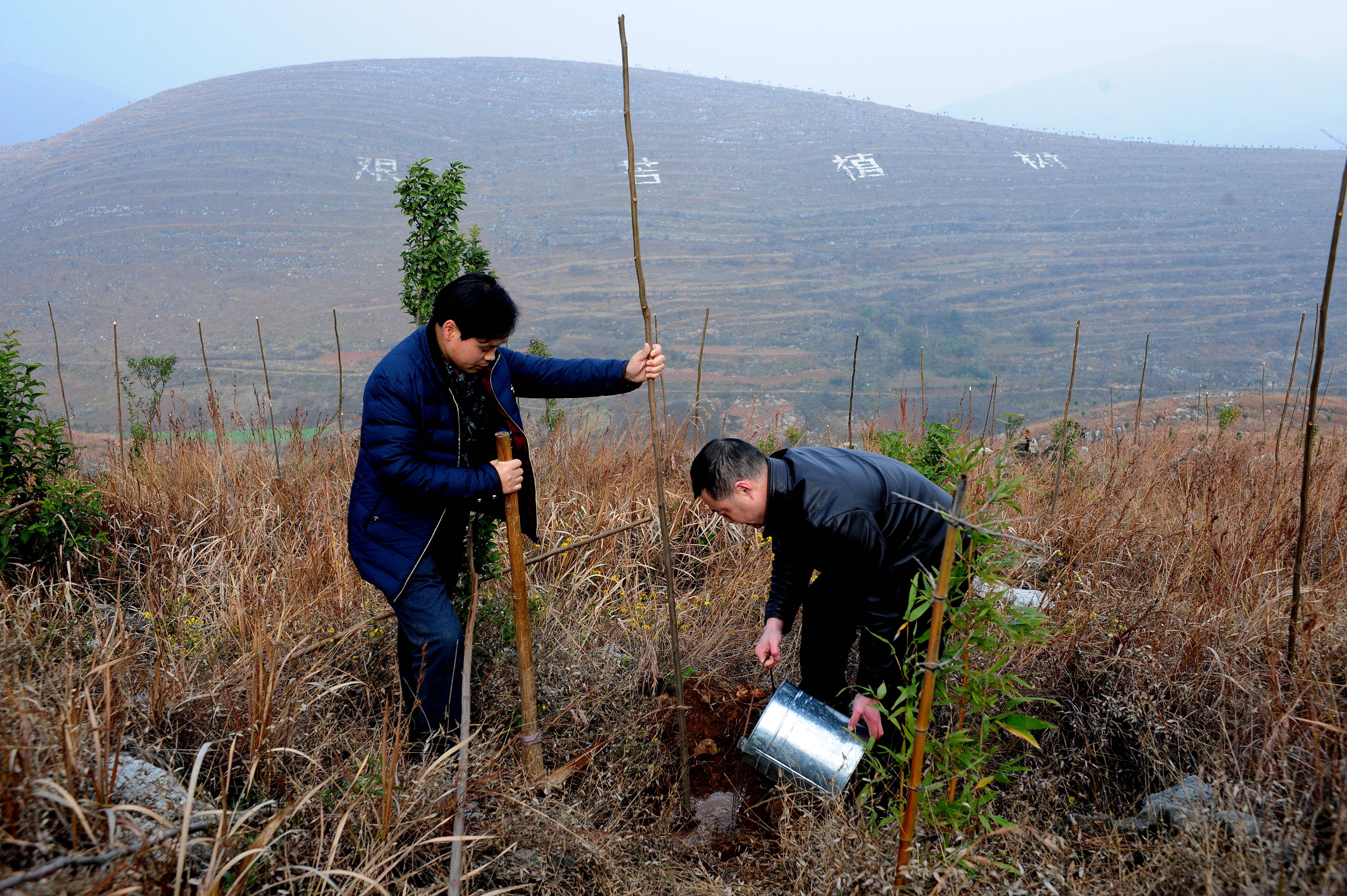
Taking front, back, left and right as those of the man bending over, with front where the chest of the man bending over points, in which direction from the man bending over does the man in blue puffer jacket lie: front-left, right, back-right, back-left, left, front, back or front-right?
front

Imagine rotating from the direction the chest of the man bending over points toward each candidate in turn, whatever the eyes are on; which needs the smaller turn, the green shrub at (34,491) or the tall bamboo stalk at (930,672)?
the green shrub

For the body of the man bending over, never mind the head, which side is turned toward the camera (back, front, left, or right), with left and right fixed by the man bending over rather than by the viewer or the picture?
left

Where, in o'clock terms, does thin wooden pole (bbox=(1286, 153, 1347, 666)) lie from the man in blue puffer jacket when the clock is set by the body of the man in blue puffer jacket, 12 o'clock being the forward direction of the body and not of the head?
The thin wooden pole is roughly at 11 o'clock from the man in blue puffer jacket.

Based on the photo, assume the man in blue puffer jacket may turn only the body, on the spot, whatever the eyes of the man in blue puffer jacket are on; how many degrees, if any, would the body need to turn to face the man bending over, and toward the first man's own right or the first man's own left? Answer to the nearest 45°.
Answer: approximately 45° to the first man's own left

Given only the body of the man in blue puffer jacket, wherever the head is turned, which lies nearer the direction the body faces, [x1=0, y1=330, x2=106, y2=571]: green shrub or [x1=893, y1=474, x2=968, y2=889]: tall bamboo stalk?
the tall bamboo stalk

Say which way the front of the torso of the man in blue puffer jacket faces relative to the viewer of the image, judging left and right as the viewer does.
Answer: facing the viewer and to the right of the viewer

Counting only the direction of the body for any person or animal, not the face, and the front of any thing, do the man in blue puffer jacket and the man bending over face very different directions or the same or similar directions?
very different directions

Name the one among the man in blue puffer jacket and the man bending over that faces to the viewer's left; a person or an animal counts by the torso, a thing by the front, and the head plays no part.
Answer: the man bending over

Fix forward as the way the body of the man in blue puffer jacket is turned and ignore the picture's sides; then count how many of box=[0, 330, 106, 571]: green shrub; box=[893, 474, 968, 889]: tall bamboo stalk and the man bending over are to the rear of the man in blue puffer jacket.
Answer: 1

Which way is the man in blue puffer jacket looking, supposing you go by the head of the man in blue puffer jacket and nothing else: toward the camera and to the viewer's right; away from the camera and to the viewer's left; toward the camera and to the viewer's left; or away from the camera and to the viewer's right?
toward the camera and to the viewer's right

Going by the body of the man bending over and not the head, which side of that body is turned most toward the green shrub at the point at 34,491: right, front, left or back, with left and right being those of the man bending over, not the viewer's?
front

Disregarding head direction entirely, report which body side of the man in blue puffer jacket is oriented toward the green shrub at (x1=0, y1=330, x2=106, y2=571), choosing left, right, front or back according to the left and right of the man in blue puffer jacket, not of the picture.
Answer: back

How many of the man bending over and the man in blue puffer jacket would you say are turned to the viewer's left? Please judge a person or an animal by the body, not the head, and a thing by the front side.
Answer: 1

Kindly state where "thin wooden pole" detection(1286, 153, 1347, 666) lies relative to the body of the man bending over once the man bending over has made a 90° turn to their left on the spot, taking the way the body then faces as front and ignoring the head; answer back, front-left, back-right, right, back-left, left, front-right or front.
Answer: left

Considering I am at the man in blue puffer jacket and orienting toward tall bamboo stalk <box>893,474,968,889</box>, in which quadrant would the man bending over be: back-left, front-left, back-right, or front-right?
front-left
